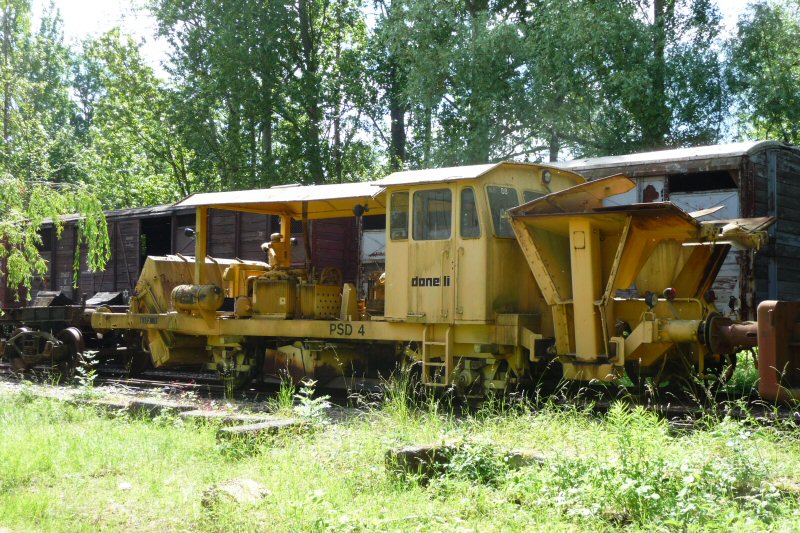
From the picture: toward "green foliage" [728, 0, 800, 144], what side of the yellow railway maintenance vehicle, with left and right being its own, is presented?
left

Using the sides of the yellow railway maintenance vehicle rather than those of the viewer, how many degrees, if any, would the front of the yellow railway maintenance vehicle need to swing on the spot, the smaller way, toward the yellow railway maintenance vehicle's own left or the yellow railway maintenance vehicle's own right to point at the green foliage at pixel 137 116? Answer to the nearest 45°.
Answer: approximately 180°

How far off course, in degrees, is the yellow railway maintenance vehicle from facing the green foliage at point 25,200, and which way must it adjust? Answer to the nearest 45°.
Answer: approximately 135° to its right

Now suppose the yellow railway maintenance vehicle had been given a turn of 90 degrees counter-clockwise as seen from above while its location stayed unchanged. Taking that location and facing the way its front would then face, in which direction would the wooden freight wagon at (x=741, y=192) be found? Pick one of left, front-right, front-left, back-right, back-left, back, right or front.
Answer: front

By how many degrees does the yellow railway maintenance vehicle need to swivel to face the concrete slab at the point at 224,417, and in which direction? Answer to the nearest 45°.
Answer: approximately 90° to its right

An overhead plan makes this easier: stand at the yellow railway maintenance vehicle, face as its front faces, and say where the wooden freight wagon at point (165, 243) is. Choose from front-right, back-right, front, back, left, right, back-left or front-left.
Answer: back

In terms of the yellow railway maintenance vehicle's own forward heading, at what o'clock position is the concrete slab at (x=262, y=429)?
The concrete slab is roughly at 3 o'clock from the yellow railway maintenance vehicle.

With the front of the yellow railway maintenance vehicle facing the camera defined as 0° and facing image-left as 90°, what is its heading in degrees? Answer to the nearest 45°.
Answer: approximately 315°
